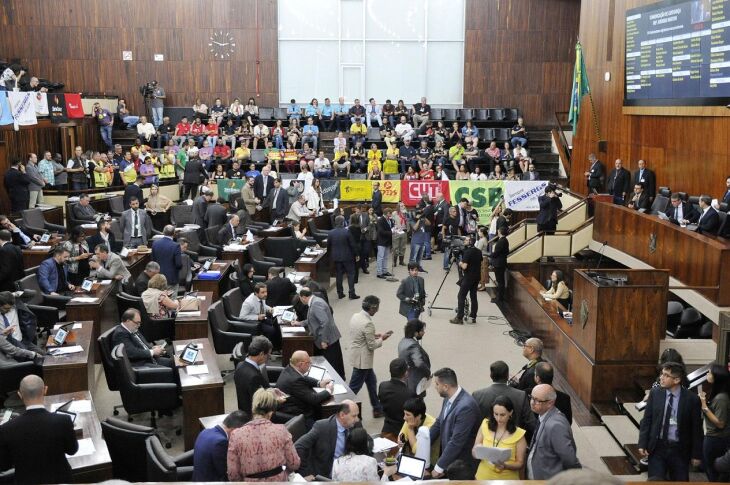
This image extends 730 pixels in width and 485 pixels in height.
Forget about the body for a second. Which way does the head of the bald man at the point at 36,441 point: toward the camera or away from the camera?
away from the camera

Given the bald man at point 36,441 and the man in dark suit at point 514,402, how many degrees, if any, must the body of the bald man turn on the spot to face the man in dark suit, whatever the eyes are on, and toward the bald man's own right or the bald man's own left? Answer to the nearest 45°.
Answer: approximately 90° to the bald man's own right

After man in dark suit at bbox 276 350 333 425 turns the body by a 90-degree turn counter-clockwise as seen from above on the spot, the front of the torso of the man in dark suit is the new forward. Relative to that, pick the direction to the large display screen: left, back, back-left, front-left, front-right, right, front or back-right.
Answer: front-right

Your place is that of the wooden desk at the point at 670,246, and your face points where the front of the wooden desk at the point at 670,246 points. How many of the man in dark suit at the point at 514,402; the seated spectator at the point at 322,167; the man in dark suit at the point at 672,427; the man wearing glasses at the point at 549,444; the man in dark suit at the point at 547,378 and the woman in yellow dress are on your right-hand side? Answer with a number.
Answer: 1

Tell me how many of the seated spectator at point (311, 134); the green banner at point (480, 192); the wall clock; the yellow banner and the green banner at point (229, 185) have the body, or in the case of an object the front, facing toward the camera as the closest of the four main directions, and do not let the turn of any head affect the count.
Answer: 5

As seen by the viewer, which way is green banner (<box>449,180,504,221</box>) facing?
toward the camera

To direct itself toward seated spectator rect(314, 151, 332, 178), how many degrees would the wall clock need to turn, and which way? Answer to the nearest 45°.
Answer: approximately 45° to its left

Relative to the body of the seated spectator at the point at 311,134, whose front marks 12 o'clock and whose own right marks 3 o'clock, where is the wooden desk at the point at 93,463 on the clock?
The wooden desk is roughly at 12 o'clock from the seated spectator.

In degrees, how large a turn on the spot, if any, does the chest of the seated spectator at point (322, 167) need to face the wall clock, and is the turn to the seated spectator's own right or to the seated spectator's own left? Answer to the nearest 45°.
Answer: approximately 135° to the seated spectator's own right

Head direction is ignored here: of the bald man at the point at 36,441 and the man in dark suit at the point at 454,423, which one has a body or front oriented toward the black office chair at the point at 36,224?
the bald man

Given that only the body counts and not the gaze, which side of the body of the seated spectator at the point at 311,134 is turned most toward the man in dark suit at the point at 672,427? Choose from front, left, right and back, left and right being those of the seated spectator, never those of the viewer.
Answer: front

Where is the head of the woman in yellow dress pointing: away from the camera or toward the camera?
toward the camera

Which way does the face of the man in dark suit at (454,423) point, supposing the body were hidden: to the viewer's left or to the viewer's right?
to the viewer's left

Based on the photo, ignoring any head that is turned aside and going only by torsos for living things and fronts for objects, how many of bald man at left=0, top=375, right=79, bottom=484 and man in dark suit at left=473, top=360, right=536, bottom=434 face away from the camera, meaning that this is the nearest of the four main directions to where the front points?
2

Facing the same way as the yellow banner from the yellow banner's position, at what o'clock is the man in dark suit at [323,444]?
The man in dark suit is roughly at 12 o'clock from the yellow banner.

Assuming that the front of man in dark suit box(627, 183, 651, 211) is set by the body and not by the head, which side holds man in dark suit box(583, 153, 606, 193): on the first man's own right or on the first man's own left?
on the first man's own right

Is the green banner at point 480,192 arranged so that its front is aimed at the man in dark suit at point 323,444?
yes

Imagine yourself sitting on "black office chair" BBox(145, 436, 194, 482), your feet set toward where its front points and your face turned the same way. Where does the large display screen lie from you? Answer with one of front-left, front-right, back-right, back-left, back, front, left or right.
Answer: front-left

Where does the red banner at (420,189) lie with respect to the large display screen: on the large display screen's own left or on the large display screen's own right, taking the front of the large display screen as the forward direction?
on the large display screen's own right

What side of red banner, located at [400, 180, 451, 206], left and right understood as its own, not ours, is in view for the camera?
front

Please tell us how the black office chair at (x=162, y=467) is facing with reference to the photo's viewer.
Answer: facing to the right of the viewer
